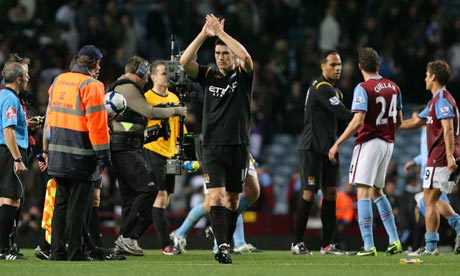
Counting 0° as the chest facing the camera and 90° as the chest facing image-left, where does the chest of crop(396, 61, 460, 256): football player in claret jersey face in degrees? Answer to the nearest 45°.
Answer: approximately 90°

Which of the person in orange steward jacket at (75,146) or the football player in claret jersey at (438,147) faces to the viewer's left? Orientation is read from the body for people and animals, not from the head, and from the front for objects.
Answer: the football player in claret jersey

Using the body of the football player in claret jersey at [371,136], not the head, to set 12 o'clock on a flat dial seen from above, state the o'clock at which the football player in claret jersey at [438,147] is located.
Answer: the football player in claret jersey at [438,147] is roughly at 4 o'clock from the football player in claret jersey at [371,136].

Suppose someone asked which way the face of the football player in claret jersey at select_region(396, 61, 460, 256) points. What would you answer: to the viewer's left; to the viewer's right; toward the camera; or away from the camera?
to the viewer's left

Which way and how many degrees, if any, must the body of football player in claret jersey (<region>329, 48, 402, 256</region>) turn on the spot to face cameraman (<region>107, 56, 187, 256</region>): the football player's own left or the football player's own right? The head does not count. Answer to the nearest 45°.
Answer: approximately 45° to the football player's own left

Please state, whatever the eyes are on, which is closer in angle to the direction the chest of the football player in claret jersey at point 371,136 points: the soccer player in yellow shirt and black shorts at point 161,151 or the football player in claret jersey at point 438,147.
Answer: the soccer player in yellow shirt and black shorts

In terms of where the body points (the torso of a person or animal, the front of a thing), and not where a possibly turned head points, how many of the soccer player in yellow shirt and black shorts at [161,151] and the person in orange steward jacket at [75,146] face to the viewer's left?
0
